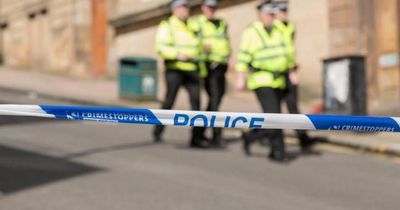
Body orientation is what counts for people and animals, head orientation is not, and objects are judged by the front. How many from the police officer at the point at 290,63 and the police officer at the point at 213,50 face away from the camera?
0

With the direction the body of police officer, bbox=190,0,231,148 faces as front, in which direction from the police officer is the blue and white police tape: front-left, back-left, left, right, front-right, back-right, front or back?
front-right

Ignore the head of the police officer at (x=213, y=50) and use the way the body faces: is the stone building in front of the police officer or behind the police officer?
behind
